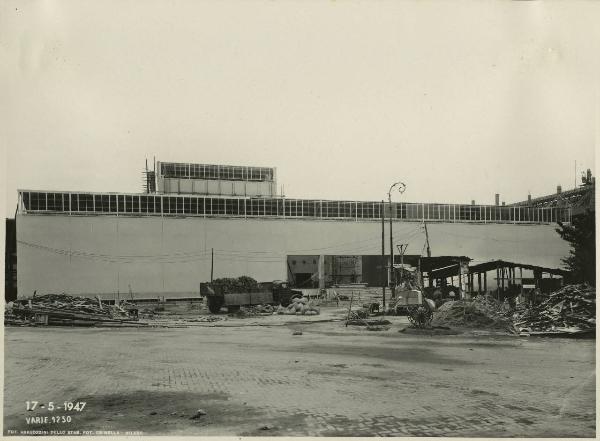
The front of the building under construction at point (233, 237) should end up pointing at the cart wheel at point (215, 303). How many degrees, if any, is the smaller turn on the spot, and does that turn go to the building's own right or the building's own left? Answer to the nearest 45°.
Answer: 0° — it already faces it

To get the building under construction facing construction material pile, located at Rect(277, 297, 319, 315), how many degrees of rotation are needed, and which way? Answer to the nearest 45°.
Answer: approximately 45° to its left

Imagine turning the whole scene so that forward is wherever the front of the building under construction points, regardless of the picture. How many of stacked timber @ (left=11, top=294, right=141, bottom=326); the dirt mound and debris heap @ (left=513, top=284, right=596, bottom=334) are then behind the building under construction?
0

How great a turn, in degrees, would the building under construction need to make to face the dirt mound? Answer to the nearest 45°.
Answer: approximately 45° to its left

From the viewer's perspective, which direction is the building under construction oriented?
toward the camera

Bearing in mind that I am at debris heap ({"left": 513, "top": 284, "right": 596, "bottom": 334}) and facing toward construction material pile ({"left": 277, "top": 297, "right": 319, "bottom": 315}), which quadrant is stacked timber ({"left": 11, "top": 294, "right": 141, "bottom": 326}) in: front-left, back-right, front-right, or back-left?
front-left

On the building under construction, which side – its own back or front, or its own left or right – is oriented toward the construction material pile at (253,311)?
front
